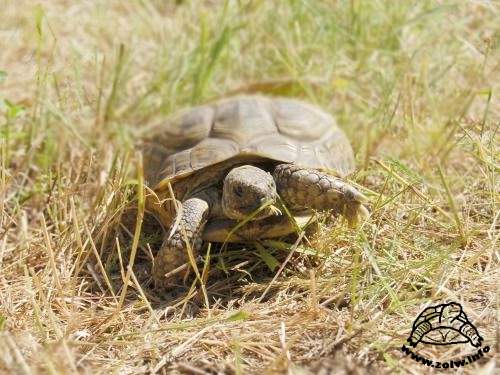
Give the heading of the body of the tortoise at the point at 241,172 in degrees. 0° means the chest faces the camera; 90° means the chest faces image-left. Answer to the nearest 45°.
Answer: approximately 0°
